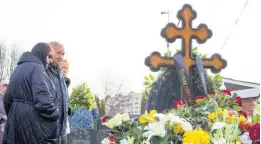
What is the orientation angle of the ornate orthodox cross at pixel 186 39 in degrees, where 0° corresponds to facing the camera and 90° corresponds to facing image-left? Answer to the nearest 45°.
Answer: approximately 0°

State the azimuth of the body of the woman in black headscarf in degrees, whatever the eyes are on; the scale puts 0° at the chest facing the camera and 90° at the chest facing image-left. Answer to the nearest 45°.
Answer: approximately 225°

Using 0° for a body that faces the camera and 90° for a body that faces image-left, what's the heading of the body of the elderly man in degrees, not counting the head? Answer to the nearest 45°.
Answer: approximately 315°

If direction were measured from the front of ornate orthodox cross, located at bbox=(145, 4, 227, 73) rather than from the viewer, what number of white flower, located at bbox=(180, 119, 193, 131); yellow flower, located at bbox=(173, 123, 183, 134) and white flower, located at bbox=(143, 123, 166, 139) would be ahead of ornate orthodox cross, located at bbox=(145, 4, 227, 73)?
3

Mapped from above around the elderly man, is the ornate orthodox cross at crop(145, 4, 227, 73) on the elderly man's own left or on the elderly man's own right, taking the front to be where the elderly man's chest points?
on the elderly man's own left

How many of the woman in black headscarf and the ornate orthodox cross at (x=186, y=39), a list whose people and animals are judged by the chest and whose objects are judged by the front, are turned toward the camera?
1
